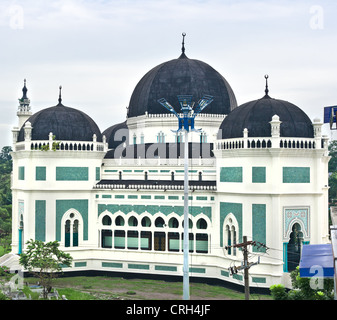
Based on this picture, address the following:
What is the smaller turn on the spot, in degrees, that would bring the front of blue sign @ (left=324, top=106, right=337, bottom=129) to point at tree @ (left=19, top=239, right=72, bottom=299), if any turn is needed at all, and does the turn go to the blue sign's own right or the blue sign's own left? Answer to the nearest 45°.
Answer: approximately 90° to the blue sign's own right

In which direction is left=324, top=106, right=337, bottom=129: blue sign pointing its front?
toward the camera

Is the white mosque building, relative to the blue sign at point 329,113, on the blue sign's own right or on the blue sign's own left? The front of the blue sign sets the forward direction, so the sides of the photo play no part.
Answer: on the blue sign's own right
